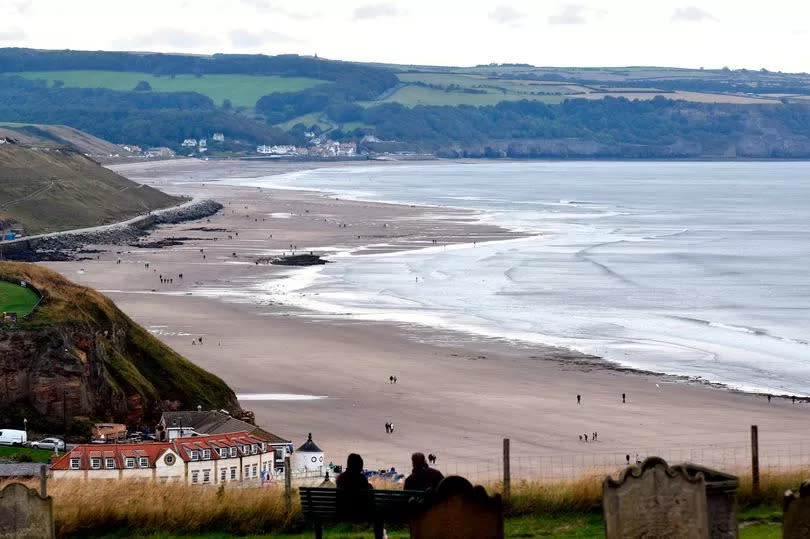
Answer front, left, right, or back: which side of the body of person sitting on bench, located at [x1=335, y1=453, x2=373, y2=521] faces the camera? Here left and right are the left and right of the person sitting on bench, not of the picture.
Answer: back

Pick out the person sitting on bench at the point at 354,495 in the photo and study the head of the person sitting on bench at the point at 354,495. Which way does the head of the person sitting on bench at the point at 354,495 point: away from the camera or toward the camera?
away from the camera

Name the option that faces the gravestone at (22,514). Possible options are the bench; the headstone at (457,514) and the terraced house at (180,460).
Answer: the terraced house

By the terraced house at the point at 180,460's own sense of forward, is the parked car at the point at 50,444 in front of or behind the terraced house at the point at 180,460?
behind

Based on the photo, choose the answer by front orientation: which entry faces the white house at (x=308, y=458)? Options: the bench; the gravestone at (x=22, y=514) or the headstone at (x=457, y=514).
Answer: the bench

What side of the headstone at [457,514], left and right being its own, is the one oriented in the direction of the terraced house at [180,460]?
back

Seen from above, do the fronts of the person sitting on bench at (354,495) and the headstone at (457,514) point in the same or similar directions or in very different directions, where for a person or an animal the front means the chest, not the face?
very different directions

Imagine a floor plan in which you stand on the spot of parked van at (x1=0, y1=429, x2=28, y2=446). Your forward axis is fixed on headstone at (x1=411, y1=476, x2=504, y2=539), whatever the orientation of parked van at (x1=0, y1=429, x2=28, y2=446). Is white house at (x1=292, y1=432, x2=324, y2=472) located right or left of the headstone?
left

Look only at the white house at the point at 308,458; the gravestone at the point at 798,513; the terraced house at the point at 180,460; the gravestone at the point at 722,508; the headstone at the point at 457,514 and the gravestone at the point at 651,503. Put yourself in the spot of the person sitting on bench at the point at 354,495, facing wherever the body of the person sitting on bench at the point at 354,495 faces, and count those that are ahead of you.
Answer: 2

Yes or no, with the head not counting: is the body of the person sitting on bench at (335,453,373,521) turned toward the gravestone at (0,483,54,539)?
no

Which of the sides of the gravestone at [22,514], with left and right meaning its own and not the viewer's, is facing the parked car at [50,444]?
back

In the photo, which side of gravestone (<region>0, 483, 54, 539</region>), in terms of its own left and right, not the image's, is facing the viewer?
front

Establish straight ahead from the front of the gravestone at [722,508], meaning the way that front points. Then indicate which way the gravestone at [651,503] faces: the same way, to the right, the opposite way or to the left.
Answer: the same way

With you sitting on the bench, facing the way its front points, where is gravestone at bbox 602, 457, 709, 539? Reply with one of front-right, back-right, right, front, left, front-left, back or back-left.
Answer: back-right

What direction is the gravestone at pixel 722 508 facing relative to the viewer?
toward the camera

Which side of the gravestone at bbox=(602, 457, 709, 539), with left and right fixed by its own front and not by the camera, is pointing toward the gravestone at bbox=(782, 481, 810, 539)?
left

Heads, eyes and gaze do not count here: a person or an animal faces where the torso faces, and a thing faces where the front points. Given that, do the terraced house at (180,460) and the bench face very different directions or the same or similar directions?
very different directions

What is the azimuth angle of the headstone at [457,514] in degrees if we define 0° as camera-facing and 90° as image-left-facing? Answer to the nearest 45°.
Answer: approximately 0°

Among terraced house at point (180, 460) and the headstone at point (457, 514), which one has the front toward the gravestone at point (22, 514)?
the terraced house

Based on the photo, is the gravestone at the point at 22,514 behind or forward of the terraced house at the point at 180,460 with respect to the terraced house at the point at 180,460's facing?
forward

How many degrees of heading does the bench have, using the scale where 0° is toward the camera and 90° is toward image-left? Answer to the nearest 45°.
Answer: approximately 180°

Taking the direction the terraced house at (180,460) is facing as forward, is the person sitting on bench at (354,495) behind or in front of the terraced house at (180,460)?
in front
